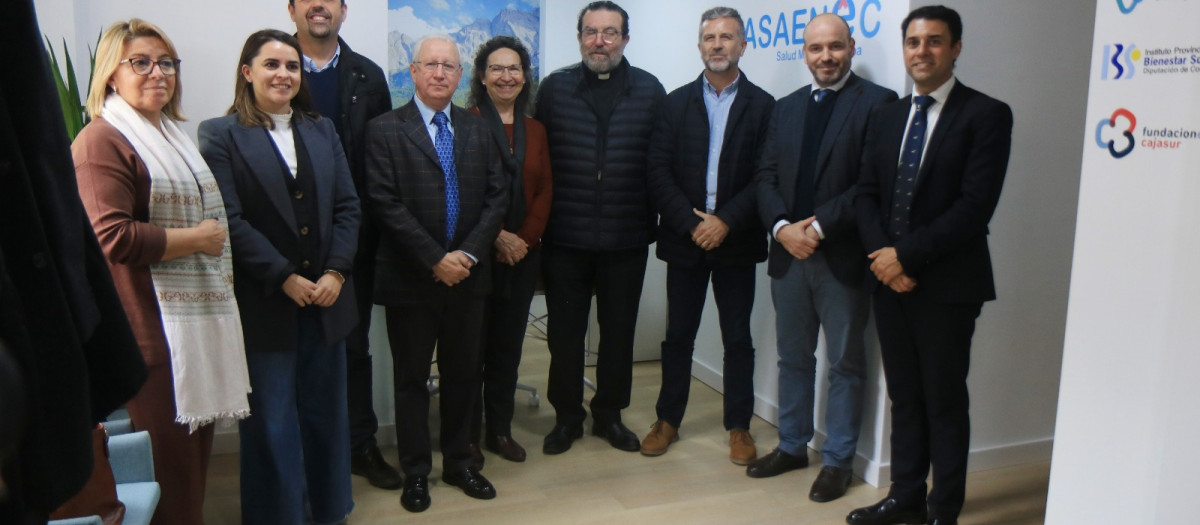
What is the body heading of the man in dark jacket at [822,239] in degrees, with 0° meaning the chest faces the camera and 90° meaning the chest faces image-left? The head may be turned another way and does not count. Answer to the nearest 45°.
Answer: approximately 45°

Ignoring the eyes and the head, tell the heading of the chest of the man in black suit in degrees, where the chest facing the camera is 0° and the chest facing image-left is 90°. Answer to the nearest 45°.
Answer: approximately 45°

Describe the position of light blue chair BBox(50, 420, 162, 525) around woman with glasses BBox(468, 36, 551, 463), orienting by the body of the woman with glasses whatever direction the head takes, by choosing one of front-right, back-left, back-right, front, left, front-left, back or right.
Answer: front-right

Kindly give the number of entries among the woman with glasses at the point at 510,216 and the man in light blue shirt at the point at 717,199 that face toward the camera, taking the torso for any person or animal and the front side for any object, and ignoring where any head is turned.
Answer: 2

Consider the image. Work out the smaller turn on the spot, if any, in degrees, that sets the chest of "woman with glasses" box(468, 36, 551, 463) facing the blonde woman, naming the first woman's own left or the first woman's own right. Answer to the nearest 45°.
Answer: approximately 45° to the first woman's own right

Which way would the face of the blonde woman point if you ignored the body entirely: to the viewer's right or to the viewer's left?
to the viewer's right

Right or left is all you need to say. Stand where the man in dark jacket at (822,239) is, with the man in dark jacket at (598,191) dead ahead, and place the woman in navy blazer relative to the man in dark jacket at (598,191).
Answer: left
